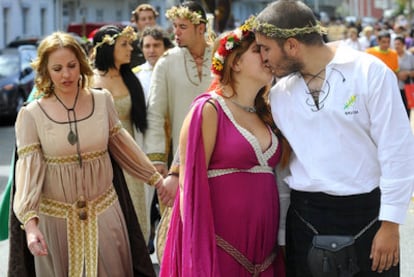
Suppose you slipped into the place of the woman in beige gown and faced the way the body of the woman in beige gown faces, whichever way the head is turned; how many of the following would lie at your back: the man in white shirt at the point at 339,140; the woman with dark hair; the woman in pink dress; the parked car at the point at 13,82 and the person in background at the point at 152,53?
3

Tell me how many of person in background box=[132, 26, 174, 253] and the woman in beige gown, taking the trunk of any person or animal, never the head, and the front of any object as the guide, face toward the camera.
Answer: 2

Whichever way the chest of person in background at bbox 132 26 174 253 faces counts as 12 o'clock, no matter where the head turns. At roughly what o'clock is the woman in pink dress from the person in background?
The woman in pink dress is roughly at 12 o'clock from the person in background.

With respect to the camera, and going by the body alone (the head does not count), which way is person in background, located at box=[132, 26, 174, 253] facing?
toward the camera

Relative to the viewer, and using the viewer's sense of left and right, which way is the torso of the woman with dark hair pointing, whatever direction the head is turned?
facing the viewer and to the right of the viewer

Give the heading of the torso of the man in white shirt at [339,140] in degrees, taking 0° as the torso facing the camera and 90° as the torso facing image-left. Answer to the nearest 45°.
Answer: approximately 45°

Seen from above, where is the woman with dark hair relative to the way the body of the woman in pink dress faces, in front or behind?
behind

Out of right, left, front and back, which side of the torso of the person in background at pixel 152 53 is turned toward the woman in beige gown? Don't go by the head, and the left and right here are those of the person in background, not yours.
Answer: front

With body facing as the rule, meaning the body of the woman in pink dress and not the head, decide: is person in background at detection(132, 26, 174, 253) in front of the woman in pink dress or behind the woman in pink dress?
behind

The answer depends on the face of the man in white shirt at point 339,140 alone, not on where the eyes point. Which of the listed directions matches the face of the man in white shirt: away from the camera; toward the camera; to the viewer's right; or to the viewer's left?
to the viewer's left

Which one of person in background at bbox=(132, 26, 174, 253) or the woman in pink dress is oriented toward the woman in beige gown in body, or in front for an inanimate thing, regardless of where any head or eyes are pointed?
the person in background

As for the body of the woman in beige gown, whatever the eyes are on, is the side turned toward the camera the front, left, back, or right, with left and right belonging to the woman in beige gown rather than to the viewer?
front

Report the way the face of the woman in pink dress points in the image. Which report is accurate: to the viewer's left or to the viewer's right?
to the viewer's right

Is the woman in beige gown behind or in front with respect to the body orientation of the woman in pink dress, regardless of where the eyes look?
behind

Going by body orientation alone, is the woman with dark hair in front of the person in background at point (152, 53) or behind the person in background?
in front
